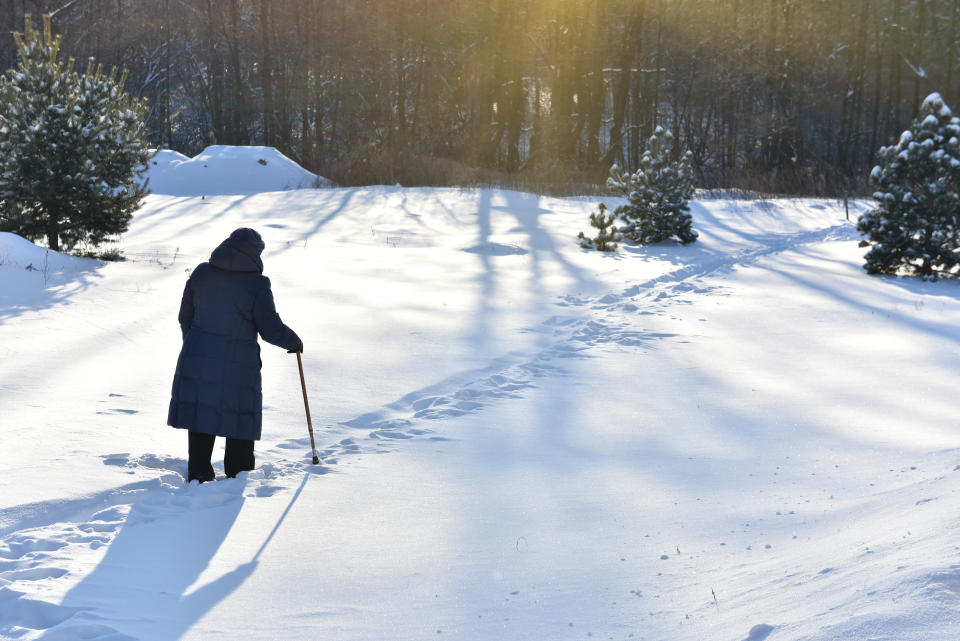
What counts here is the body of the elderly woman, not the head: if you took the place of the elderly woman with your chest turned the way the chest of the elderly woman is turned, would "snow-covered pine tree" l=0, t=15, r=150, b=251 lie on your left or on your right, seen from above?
on your left

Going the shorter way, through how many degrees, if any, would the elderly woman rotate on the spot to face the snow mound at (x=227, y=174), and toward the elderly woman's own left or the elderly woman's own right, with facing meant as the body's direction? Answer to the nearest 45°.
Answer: approximately 45° to the elderly woman's own left

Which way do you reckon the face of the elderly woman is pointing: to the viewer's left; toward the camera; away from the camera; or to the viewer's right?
away from the camera

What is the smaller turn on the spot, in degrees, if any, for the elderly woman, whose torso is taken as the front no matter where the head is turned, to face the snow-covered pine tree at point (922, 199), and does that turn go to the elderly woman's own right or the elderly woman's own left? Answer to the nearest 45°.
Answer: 0° — they already face it

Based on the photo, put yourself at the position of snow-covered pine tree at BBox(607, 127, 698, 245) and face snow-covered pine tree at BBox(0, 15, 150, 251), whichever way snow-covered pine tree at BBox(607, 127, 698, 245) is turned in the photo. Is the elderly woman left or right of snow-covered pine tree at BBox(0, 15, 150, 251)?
left

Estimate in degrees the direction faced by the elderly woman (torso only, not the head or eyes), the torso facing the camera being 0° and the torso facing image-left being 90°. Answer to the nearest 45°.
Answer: approximately 225°

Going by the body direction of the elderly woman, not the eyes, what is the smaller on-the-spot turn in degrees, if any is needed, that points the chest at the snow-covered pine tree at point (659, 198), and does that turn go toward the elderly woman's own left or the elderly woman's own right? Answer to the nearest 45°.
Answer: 0° — they already face it

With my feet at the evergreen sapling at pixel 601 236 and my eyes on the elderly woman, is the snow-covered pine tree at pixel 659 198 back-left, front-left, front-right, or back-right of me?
back-left
